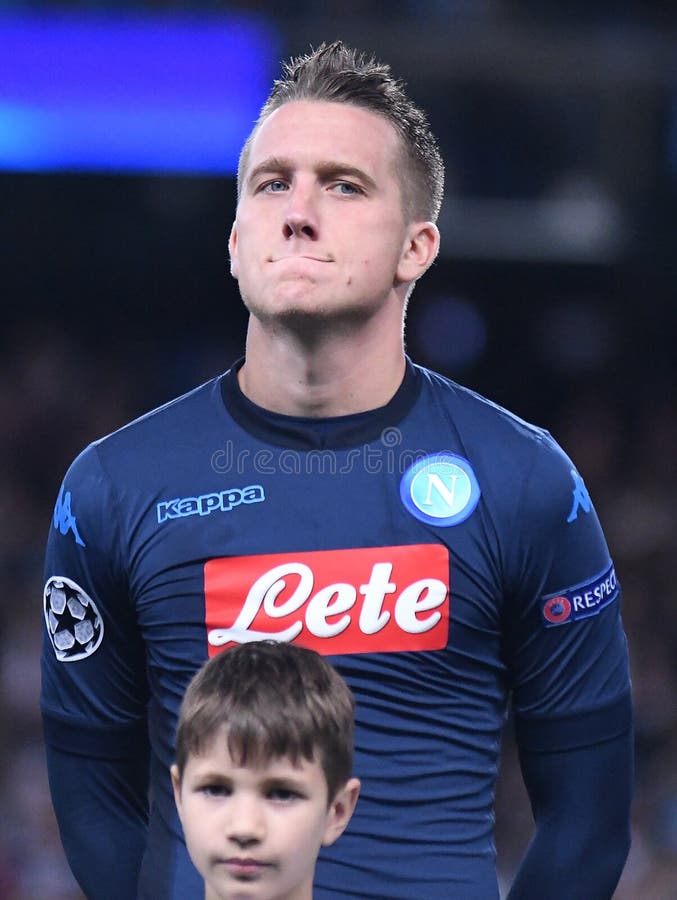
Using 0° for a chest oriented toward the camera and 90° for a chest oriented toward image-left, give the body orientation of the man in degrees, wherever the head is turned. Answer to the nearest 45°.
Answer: approximately 0°

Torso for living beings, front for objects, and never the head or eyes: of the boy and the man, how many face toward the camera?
2

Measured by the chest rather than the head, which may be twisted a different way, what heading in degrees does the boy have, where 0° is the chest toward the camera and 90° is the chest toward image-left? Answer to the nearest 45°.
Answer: approximately 0°
